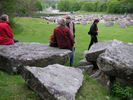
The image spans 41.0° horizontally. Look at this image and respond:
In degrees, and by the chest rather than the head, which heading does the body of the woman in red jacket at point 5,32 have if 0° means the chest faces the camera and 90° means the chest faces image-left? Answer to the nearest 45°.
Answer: approximately 225°

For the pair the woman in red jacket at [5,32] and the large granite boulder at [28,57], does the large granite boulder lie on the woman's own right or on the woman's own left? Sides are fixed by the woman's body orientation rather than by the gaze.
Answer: on the woman's own right

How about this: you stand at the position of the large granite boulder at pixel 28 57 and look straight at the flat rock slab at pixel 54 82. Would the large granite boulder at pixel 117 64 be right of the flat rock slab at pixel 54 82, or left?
left

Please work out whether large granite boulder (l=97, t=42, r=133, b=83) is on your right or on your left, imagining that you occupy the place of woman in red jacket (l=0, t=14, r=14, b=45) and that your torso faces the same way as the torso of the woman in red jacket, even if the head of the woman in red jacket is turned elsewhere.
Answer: on your right

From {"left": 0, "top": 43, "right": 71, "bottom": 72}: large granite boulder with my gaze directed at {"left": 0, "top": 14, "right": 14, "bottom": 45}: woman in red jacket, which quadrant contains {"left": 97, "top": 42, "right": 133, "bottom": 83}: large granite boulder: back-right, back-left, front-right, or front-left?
back-right

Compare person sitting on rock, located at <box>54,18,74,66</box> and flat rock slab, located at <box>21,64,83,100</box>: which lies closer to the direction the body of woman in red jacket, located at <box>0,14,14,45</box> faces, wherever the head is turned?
the person sitting on rock
